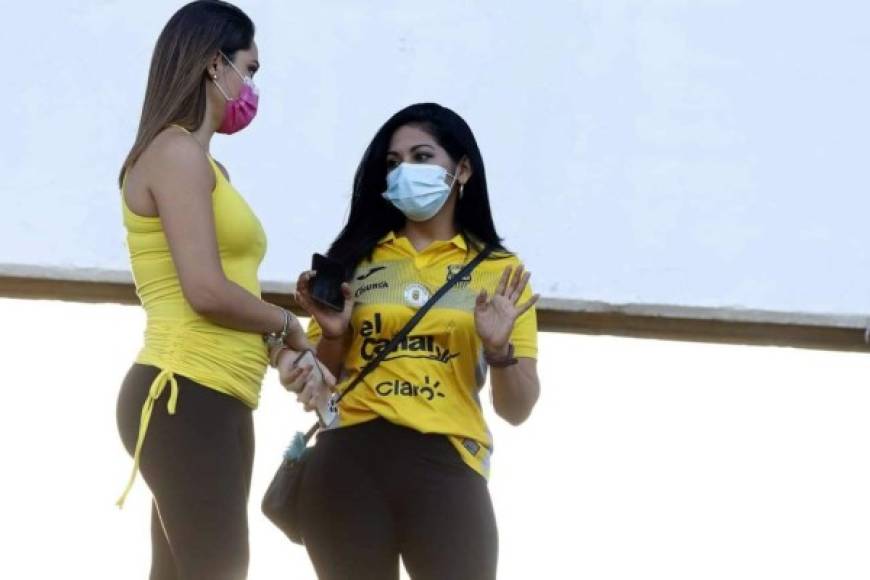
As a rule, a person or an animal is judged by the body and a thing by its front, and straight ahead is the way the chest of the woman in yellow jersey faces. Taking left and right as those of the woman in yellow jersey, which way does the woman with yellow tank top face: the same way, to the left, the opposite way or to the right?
to the left

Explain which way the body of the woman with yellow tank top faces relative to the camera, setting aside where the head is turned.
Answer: to the viewer's right

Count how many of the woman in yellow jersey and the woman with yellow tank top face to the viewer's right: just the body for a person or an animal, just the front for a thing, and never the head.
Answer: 1

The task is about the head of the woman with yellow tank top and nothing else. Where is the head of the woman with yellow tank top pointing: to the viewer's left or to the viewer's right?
to the viewer's right

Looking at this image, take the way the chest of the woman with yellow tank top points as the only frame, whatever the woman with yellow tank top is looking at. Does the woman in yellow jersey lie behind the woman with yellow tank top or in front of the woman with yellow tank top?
in front

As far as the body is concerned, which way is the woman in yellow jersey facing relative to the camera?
toward the camera

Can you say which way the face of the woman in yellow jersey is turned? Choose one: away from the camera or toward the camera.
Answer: toward the camera
